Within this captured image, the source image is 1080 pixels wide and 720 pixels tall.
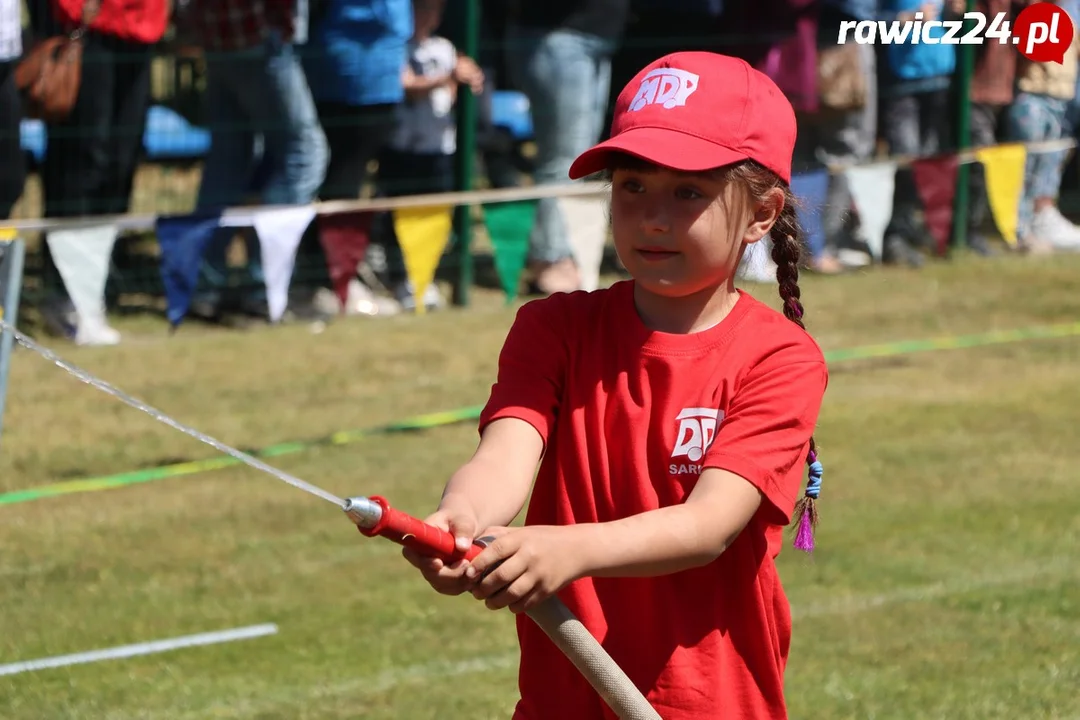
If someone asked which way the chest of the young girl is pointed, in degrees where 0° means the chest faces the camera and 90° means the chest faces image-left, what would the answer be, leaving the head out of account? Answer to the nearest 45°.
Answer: approximately 45°

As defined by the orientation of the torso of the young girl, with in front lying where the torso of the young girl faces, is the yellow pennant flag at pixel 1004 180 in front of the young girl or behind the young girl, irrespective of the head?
behind

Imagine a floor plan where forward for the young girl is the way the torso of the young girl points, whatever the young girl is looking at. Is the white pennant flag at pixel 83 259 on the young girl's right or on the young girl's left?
on the young girl's right

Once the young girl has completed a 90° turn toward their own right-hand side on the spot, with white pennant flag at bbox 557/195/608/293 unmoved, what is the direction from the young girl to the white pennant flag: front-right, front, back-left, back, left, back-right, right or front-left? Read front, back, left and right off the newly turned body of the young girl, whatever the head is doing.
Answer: front-right

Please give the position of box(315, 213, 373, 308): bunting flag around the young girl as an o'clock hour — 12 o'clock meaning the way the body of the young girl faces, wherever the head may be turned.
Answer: The bunting flag is roughly at 4 o'clock from the young girl.

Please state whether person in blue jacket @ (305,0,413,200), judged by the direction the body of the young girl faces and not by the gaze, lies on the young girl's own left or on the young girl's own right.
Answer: on the young girl's own right
